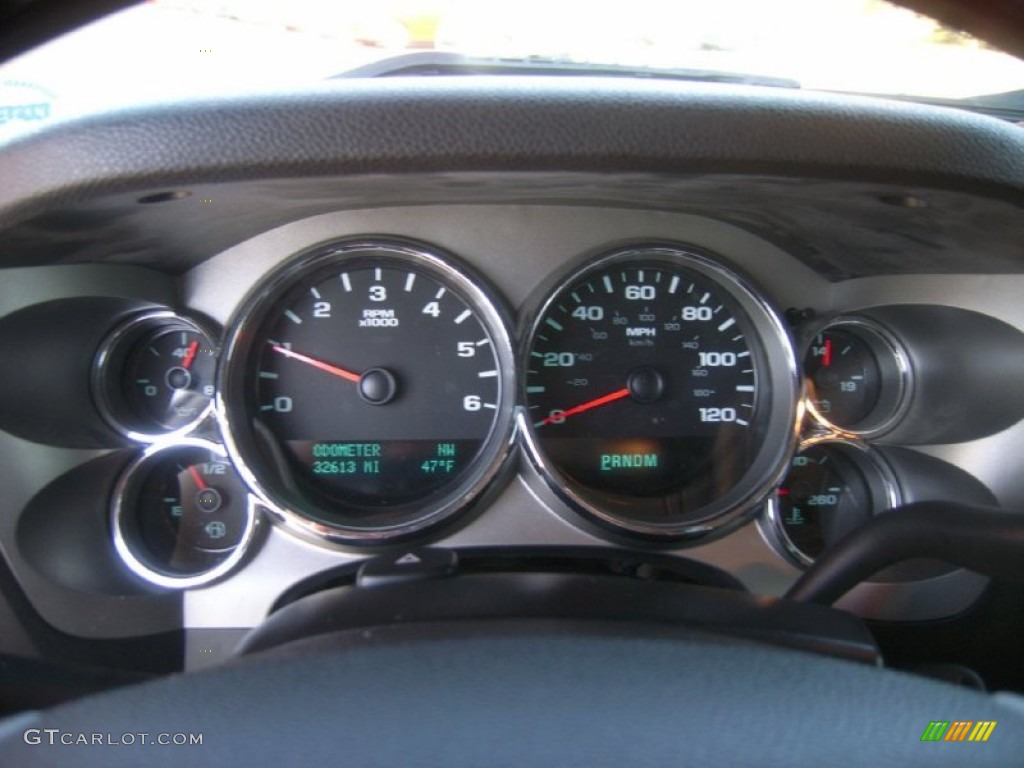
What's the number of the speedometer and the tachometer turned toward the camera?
2

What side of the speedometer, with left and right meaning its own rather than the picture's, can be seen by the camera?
front

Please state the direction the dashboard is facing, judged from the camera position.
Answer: facing the viewer

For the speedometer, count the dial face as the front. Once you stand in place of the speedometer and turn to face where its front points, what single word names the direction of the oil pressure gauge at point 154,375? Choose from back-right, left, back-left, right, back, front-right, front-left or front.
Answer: right

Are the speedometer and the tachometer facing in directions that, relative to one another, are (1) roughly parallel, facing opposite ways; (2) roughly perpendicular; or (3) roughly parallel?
roughly parallel

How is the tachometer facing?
toward the camera

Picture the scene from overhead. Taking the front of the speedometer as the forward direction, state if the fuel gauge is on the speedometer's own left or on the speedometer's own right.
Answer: on the speedometer's own right
